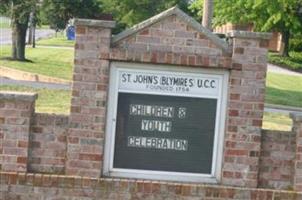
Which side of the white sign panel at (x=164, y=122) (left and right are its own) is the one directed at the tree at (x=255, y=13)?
back

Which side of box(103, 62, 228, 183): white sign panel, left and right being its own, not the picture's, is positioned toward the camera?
front

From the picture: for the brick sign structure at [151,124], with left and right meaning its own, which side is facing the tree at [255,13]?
back

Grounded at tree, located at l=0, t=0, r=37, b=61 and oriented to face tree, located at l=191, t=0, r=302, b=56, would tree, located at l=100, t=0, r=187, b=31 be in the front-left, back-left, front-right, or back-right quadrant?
front-left

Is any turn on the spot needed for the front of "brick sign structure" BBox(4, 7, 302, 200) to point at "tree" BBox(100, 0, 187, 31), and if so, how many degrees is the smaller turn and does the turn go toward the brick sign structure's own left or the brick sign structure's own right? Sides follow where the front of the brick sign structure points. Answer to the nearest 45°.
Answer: approximately 180°

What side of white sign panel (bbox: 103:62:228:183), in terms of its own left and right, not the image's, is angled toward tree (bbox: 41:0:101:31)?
back

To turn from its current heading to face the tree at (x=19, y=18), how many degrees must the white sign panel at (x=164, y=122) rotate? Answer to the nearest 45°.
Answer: approximately 180°

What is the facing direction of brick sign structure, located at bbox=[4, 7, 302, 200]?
toward the camera

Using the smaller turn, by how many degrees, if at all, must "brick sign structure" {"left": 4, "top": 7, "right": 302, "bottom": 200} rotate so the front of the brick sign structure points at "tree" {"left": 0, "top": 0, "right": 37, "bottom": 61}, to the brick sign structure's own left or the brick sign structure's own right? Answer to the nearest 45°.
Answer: approximately 180°

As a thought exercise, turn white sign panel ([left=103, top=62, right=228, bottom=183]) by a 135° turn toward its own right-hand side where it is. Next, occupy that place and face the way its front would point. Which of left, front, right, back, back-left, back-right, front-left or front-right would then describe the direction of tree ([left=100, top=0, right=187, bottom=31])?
front-right
